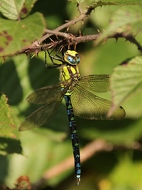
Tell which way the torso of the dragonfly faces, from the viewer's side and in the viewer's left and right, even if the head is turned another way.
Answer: facing away from the viewer
